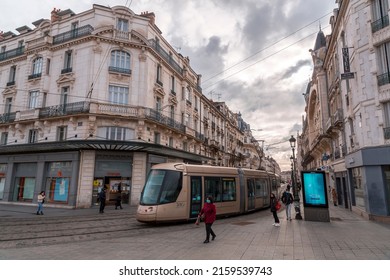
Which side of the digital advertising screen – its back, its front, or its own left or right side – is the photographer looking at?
front

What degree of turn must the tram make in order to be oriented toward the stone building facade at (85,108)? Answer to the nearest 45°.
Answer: approximately 90° to its right

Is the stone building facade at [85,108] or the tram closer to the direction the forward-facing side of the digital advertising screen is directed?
the tram

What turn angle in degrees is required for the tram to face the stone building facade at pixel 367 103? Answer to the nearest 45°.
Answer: approximately 135° to its left
